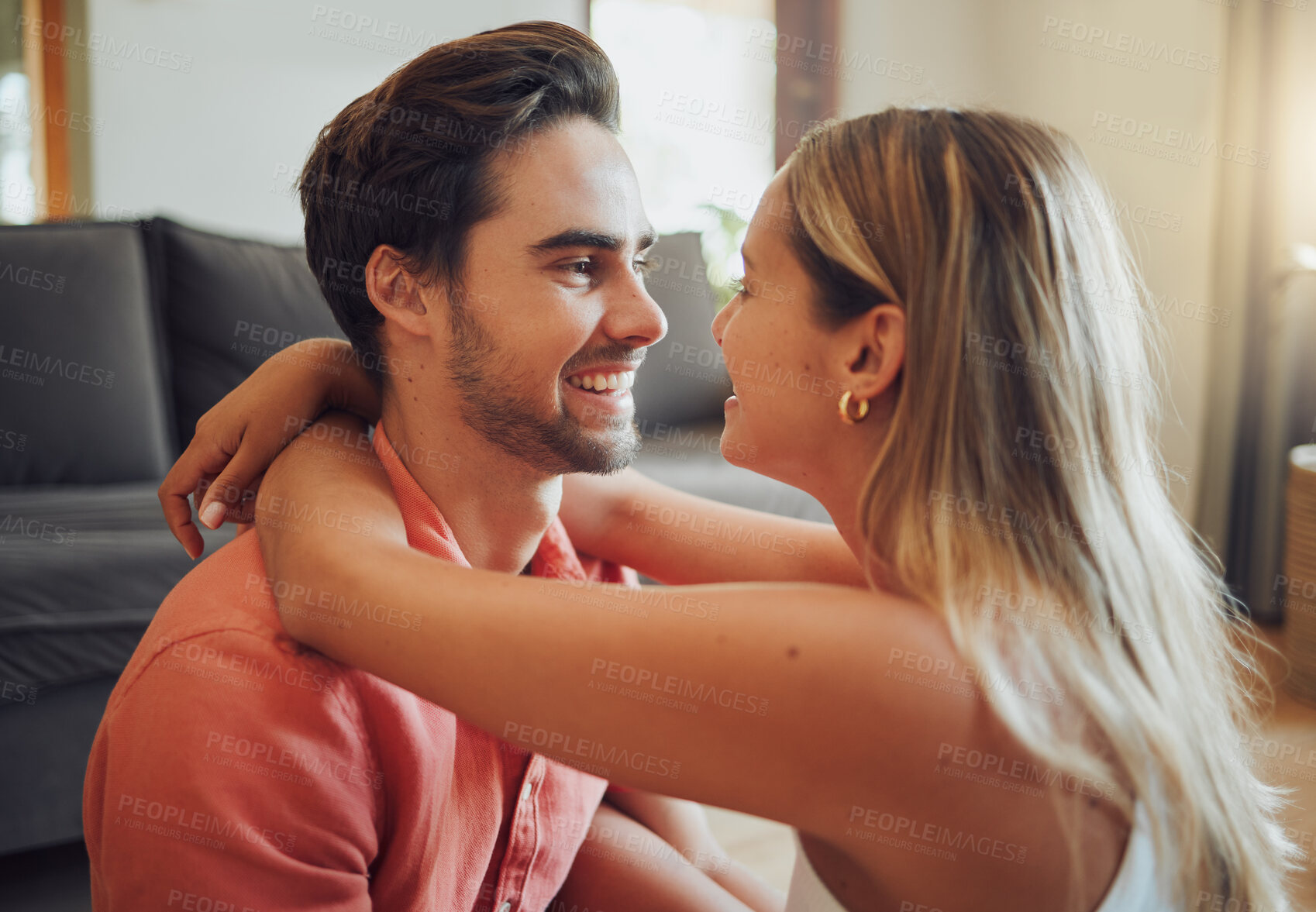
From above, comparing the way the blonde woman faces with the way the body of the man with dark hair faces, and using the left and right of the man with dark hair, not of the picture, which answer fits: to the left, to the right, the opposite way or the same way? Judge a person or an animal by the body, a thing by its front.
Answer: the opposite way

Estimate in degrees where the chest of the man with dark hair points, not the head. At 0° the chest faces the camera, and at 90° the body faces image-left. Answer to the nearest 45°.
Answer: approximately 315°

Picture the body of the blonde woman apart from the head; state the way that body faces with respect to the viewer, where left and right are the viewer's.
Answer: facing away from the viewer and to the left of the viewer

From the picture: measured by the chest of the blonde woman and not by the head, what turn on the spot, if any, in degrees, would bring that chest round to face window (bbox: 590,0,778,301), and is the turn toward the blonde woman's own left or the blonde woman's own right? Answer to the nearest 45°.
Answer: approximately 45° to the blonde woman's own right

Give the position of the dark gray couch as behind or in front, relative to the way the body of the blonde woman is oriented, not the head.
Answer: in front

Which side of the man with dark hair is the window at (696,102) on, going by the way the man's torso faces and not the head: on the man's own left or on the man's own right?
on the man's own left
